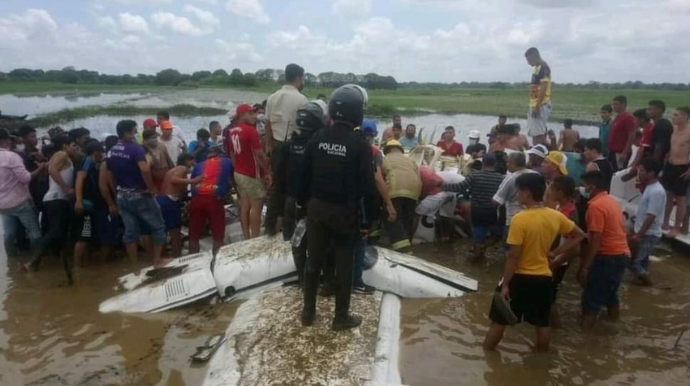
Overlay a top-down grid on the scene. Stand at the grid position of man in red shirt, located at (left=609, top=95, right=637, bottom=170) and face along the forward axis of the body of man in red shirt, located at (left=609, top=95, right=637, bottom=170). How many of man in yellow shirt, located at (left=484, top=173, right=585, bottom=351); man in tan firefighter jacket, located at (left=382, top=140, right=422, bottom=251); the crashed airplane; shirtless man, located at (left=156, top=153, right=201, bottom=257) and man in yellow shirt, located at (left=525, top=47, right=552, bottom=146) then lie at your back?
0

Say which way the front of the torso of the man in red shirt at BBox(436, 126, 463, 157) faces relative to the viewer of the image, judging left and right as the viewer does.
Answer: facing the viewer

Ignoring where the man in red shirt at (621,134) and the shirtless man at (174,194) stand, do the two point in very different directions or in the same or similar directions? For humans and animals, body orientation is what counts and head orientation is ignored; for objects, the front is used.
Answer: very different directions

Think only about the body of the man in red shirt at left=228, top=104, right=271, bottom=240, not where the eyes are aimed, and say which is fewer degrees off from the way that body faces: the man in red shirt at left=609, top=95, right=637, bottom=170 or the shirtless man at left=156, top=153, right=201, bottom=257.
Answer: the man in red shirt

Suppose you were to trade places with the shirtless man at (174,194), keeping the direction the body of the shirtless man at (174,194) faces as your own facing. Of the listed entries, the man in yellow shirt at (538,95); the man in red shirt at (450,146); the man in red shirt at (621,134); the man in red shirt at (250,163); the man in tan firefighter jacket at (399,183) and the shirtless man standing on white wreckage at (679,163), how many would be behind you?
0

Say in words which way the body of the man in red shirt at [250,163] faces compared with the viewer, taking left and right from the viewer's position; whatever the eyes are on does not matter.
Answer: facing away from the viewer and to the right of the viewer

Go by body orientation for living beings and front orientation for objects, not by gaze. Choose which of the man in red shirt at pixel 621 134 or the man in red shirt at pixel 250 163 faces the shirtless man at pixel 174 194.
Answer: the man in red shirt at pixel 621 134

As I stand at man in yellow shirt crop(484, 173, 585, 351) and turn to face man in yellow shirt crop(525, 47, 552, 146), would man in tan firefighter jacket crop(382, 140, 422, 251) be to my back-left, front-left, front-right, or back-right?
front-left

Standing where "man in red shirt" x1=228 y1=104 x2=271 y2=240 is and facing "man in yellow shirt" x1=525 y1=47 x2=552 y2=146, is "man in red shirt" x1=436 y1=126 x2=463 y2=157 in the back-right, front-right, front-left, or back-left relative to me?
front-left

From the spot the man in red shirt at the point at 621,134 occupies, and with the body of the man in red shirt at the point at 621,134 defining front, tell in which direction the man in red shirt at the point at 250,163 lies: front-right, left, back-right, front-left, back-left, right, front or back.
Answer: front

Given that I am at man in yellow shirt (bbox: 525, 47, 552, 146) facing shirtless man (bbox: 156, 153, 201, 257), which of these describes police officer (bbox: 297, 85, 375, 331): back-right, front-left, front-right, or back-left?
front-left

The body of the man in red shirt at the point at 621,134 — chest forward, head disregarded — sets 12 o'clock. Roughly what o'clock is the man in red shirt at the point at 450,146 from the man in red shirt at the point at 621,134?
the man in red shirt at the point at 450,146 is roughly at 2 o'clock from the man in red shirt at the point at 621,134.

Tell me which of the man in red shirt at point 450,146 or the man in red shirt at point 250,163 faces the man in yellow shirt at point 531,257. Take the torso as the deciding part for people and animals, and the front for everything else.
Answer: the man in red shirt at point 450,146

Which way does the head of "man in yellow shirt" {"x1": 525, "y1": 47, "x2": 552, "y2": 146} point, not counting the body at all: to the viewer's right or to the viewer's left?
to the viewer's left

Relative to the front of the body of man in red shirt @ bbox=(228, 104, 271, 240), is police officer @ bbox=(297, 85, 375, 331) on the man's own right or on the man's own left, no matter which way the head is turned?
on the man's own right

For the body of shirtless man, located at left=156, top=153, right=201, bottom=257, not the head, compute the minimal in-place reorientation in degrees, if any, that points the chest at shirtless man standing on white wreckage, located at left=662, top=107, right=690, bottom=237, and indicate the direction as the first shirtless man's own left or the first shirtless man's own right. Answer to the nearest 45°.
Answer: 0° — they already face them

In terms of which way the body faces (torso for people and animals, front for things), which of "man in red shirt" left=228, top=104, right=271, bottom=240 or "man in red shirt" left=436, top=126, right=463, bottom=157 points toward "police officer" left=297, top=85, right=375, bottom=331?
"man in red shirt" left=436, top=126, right=463, bottom=157
